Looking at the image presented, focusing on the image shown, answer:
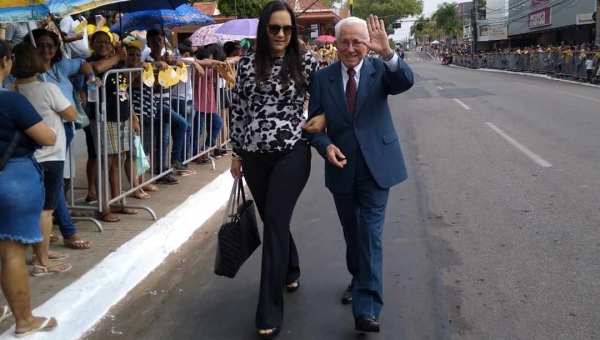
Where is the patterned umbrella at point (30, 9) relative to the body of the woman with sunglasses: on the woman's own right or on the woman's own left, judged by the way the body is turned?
on the woman's own right

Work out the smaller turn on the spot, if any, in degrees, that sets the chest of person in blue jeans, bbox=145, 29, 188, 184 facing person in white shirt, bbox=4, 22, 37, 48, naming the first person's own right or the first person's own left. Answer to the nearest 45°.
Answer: approximately 135° to the first person's own right

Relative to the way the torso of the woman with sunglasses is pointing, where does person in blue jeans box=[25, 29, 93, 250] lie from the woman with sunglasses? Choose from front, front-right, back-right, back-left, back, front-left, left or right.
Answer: back-right

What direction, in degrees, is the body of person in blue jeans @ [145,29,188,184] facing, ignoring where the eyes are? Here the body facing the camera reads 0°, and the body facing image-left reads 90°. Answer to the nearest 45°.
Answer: approximately 315°

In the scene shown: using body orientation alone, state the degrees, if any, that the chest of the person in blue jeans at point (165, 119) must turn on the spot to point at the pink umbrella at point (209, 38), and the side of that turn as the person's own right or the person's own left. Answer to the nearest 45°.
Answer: approximately 135° to the person's own left

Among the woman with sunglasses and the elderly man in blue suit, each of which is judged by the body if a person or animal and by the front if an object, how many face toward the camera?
2

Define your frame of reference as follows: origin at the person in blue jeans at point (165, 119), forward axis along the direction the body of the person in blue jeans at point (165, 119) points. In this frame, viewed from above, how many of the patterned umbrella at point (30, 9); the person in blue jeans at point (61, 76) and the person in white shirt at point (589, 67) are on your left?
1

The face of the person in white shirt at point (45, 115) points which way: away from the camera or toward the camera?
away from the camera

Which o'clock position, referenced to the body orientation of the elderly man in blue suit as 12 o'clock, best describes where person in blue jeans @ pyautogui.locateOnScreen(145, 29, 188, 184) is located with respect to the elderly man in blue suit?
The person in blue jeans is roughly at 5 o'clock from the elderly man in blue suit.

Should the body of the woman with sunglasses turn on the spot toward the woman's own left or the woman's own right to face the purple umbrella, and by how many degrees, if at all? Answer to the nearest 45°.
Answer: approximately 180°

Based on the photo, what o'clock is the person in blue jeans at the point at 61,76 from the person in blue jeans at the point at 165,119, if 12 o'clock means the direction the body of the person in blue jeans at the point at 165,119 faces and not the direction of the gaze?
the person in blue jeans at the point at 61,76 is roughly at 2 o'clock from the person in blue jeans at the point at 165,119.

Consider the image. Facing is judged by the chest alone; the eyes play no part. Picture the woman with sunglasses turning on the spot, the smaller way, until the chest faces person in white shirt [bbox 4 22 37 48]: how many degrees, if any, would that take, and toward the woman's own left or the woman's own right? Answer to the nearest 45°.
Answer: approximately 135° to the woman's own right

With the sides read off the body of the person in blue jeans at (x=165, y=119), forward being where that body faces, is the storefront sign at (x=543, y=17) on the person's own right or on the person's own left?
on the person's own left
